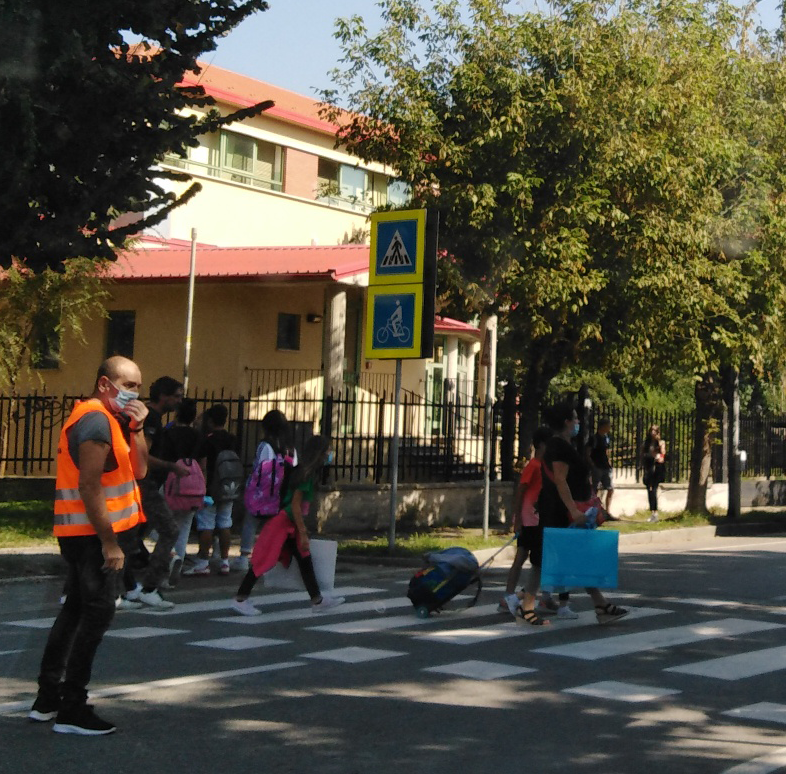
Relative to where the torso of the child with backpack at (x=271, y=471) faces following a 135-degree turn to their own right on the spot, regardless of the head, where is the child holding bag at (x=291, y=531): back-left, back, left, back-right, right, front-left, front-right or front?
front

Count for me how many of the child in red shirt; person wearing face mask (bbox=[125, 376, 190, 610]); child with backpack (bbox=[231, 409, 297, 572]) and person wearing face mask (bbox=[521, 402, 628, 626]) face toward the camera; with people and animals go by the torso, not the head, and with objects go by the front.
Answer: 0

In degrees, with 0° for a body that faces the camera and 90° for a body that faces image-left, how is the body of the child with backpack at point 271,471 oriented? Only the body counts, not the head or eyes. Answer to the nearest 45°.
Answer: approximately 225°

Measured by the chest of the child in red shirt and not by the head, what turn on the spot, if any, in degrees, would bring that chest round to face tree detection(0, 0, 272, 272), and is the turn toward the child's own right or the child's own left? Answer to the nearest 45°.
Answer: approximately 180°

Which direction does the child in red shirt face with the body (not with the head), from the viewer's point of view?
to the viewer's right

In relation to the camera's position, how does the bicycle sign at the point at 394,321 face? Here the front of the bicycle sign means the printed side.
facing the viewer

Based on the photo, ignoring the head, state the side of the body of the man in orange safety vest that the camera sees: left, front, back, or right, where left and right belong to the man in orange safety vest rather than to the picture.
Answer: right

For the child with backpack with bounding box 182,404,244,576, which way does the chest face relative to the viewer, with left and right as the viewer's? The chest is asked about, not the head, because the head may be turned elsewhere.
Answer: facing away from the viewer and to the left of the viewer

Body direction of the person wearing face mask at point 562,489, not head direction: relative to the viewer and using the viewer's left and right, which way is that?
facing to the right of the viewer
